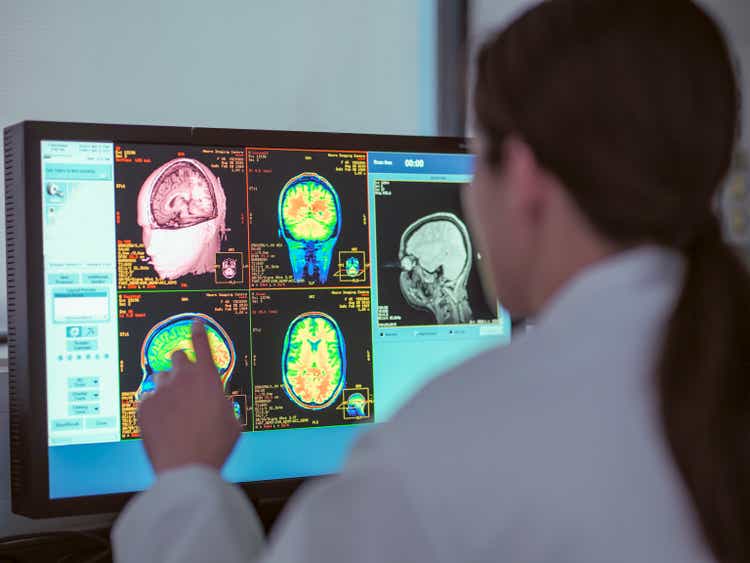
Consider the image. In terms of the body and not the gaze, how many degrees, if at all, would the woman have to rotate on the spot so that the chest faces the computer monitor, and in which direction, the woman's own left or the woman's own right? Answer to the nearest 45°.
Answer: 0° — they already face it

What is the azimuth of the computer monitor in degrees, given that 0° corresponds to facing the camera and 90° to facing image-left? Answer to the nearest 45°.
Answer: approximately 315°

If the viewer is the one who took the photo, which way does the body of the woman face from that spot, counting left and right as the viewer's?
facing away from the viewer and to the left of the viewer

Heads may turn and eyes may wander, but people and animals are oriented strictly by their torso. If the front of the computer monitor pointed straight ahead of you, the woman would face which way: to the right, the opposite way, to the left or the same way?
the opposite way

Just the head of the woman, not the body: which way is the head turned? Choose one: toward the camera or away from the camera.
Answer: away from the camera

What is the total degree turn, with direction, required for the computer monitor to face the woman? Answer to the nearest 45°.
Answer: approximately 45° to its right
